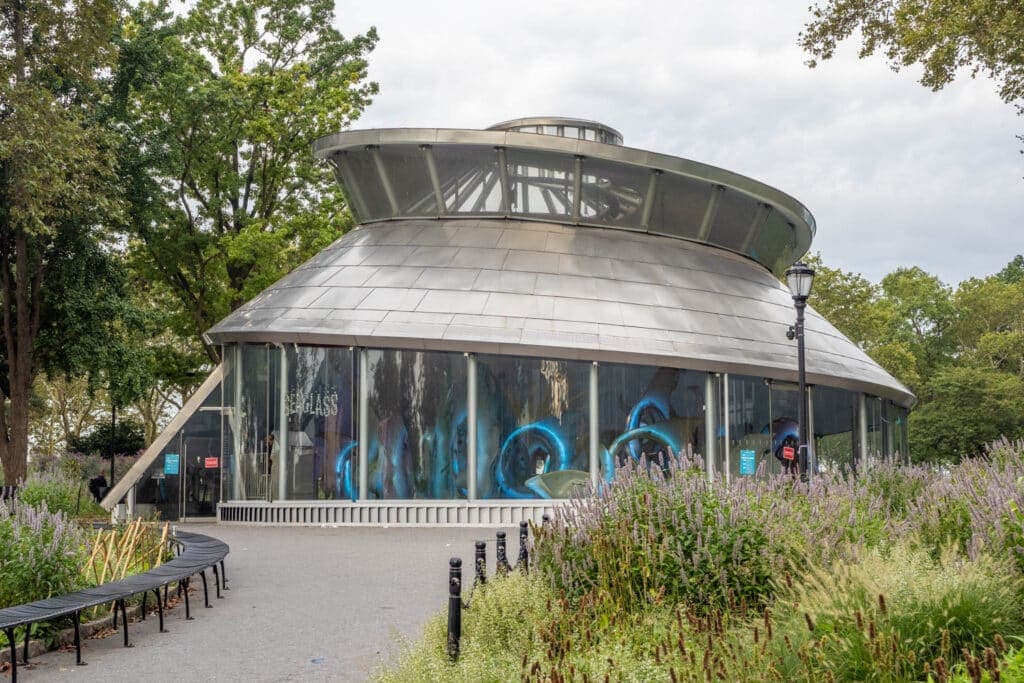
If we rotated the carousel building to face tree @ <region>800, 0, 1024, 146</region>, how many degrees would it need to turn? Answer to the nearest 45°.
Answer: approximately 90° to its left

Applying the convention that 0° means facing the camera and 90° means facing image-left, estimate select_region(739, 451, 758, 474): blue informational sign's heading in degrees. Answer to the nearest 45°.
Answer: approximately 0°

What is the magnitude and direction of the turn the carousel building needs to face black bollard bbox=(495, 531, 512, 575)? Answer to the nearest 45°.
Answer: approximately 45° to its left

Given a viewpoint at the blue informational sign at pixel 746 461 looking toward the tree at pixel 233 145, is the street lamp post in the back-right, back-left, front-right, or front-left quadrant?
back-left

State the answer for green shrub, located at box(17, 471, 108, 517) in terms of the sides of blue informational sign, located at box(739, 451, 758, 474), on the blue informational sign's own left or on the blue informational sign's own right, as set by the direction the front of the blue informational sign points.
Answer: on the blue informational sign's own right

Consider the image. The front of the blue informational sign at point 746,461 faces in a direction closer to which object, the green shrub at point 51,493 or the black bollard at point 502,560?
the black bollard
